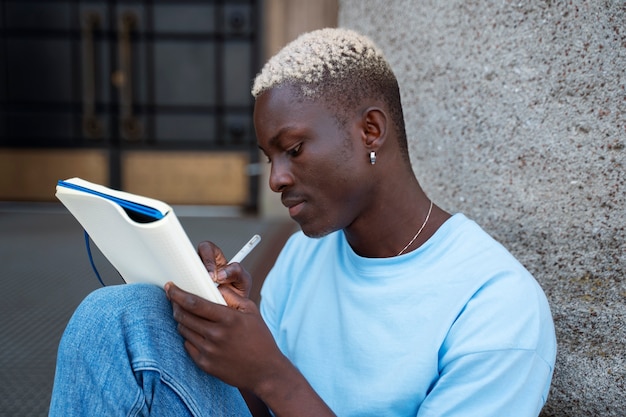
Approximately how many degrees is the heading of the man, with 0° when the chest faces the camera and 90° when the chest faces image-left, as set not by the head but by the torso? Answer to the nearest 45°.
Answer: approximately 45°

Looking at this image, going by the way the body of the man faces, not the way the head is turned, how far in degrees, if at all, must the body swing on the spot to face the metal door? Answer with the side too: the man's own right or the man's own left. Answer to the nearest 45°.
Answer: approximately 135° to the man's own right
